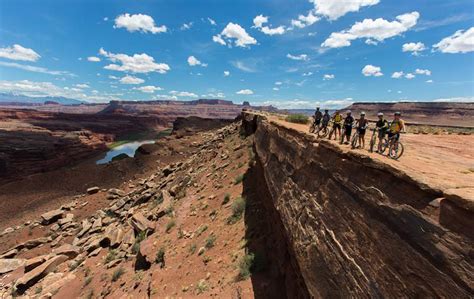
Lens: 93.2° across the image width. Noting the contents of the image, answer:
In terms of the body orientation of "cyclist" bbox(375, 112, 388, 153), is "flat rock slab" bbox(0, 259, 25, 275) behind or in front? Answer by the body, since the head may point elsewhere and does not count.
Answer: in front

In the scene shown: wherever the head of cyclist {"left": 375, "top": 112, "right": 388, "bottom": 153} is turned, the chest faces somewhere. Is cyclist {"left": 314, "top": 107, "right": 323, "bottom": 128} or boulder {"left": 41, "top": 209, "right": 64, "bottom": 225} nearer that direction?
the boulder

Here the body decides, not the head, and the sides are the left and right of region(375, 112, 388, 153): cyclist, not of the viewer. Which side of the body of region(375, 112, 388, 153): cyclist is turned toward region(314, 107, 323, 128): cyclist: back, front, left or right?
right

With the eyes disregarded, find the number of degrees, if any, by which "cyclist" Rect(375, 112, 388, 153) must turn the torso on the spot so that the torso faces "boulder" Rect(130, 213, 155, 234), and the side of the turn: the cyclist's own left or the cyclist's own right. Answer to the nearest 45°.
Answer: approximately 45° to the cyclist's own right

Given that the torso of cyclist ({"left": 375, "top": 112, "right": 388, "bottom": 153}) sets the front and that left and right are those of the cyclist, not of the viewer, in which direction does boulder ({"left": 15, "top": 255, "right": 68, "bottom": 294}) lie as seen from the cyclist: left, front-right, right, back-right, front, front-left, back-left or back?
front-right

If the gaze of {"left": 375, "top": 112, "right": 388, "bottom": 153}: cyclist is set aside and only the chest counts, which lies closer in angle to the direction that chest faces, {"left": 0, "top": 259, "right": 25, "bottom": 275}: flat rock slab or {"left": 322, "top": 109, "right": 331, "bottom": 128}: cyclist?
the flat rock slab

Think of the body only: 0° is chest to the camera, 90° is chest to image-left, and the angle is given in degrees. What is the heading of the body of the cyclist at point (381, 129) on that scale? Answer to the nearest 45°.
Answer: approximately 45°

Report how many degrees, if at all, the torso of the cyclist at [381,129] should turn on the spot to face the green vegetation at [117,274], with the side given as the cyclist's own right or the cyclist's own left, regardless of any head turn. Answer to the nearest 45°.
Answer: approximately 45° to the cyclist's own right

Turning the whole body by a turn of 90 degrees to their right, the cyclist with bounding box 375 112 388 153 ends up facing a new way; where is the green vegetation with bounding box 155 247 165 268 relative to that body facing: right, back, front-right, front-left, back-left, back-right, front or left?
front-left
